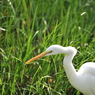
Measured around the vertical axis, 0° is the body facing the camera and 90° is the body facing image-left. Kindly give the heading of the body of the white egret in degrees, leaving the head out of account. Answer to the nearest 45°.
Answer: approximately 90°
